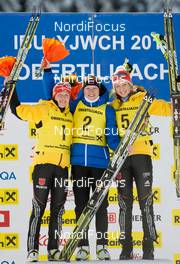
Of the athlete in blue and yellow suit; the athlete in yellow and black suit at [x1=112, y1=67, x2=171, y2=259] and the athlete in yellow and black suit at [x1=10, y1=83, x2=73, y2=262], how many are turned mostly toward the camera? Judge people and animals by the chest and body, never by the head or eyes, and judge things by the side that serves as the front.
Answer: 3

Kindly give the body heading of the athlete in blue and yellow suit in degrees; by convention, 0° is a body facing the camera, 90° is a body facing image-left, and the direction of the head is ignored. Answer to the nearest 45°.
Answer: approximately 0°

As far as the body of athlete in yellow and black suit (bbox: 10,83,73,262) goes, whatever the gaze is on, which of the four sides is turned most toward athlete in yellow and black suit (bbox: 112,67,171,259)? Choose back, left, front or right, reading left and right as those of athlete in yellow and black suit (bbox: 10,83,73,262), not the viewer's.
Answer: left

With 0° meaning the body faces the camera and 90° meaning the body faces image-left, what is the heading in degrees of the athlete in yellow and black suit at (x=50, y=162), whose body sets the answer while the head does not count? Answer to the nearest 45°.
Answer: approximately 0°

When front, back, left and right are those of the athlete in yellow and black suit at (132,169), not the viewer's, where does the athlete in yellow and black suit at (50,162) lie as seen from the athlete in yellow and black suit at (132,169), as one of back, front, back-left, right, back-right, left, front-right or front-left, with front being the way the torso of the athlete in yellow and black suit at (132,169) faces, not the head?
right
